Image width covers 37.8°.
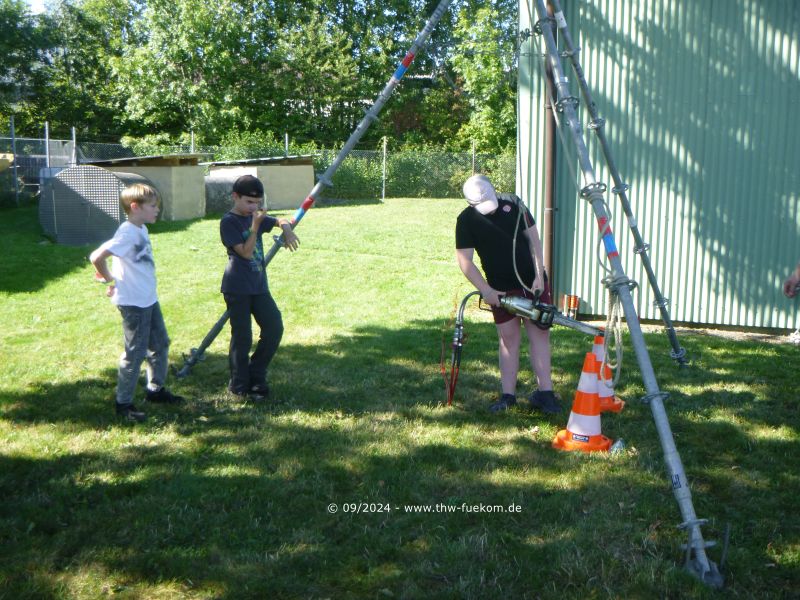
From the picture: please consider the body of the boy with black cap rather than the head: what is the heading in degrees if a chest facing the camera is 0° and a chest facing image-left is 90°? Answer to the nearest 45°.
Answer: approximately 315°

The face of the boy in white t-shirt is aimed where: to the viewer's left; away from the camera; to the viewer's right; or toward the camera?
to the viewer's right

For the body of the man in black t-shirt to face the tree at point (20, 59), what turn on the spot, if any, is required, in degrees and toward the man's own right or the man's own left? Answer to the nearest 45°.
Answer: approximately 135° to the man's own right

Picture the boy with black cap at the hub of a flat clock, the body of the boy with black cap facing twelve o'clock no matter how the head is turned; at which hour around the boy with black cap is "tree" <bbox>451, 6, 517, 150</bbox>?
The tree is roughly at 8 o'clock from the boy with black cap.

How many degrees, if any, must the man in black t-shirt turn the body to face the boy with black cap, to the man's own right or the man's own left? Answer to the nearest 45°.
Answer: approximately 90° to the man's own right

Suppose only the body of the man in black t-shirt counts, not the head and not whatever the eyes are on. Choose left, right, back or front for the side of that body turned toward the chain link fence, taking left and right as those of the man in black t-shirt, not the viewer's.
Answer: back

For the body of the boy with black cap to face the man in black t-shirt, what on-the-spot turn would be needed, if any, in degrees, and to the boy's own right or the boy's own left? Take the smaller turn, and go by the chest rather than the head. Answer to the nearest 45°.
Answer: approximately 45° to the boy's own left
